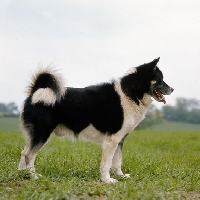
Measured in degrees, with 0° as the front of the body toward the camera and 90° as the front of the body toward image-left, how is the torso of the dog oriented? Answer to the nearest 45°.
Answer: approximately 270°
